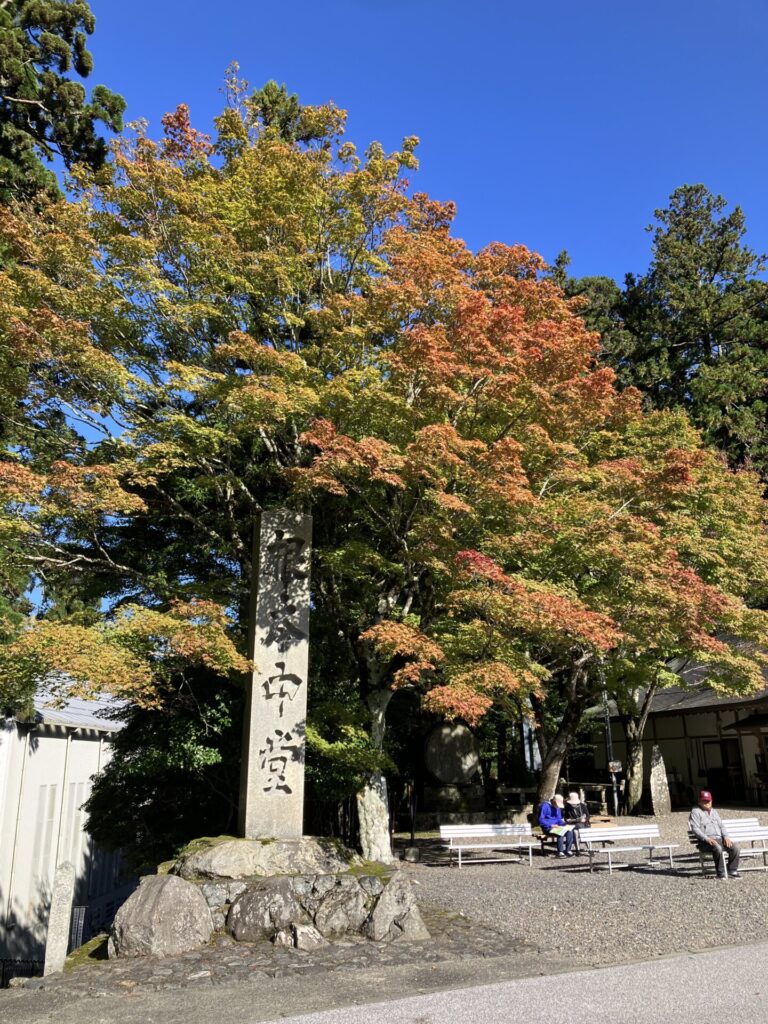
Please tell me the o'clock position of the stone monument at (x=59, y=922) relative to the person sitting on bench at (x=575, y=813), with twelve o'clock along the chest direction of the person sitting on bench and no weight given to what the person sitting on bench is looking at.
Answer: The stone monument is roughly at 1 o'clock from the person sitting on bench.

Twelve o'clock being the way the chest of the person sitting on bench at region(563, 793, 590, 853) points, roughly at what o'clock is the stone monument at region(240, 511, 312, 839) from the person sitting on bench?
The stone monument is roughly at 1 o'clock from the person sitting on bench.

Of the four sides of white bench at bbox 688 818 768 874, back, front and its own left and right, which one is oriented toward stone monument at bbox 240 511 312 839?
right

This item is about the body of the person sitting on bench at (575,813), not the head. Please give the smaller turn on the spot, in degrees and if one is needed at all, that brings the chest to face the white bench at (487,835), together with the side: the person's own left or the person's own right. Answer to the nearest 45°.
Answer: approximately 45° to the person's own right

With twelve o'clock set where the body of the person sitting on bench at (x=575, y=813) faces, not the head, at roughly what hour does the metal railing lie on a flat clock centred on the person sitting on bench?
The metal railing is roughly at 1 o'clock from the person sitting on bench.
